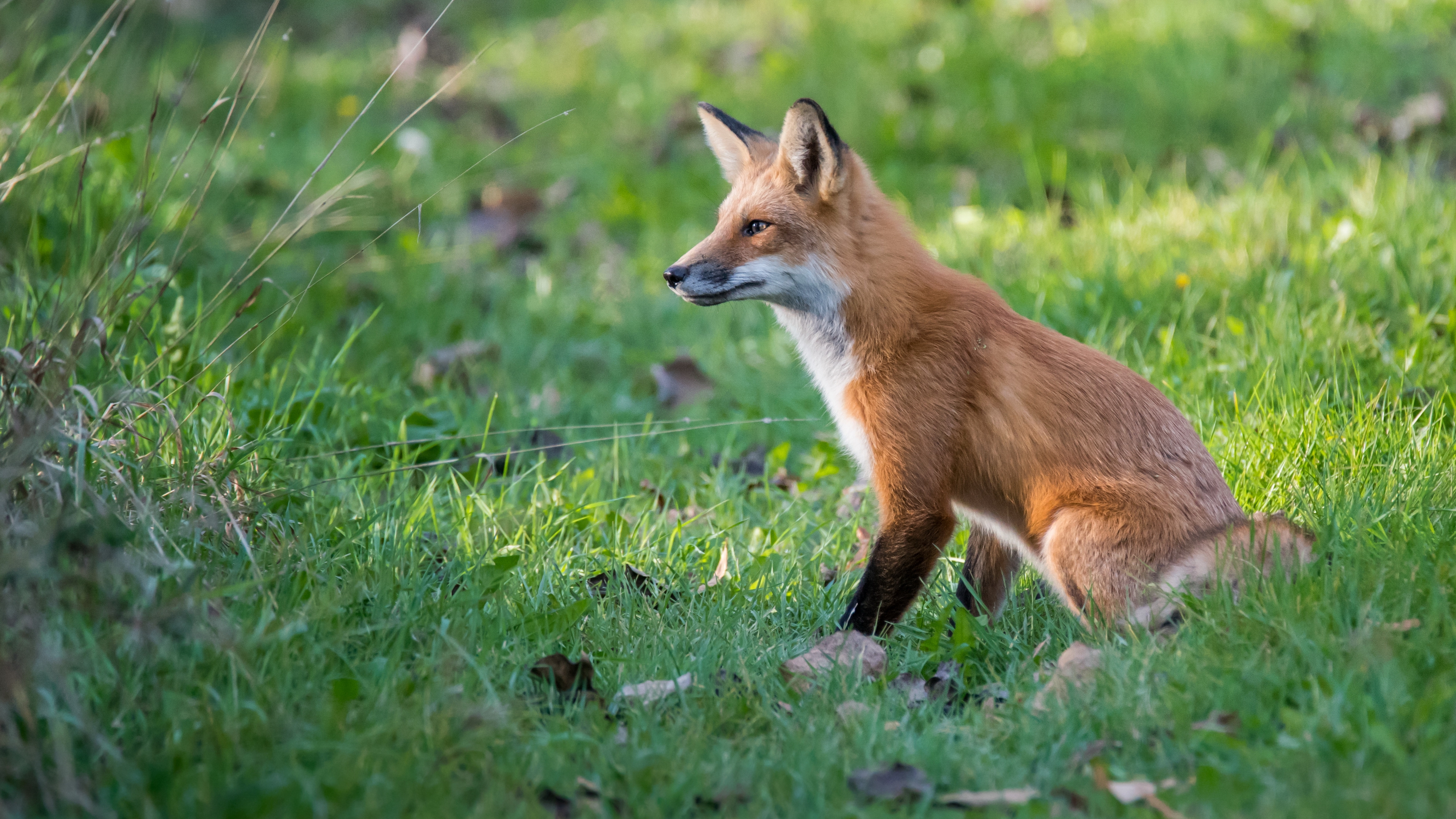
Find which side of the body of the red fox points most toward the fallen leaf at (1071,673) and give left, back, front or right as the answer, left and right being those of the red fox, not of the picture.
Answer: left

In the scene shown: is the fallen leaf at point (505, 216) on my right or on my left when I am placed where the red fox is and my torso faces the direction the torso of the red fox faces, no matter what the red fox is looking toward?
on my right

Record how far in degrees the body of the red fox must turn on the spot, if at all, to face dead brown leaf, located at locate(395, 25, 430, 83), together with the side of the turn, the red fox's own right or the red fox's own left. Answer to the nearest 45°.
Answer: approximately 45° to the red fox's own right

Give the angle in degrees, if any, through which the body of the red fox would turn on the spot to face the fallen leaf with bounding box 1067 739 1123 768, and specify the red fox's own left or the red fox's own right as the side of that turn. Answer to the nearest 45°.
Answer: approximately 90° to the red fox's own left

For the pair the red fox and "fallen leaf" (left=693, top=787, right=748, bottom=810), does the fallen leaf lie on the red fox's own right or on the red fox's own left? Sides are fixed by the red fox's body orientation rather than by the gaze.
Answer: on the red fox's own left

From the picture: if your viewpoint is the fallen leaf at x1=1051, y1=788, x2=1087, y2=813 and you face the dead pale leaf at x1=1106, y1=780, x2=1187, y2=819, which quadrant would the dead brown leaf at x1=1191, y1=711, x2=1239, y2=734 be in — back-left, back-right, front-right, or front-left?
front-left

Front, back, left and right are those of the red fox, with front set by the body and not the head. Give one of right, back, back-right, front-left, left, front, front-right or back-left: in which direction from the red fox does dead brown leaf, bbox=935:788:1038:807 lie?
left

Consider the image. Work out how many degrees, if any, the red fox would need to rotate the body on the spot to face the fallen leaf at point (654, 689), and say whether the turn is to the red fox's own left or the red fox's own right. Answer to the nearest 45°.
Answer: approximately 45° to the red fox's own left

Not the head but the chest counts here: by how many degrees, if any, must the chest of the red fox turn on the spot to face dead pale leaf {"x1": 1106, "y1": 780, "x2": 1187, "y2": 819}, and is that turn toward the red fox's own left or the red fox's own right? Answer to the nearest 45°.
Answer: approximately 90° to the red fox's own left

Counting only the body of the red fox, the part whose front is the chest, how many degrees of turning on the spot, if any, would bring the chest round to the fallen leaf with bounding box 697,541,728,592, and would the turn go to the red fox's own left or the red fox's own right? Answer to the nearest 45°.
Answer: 0° — it already faces it

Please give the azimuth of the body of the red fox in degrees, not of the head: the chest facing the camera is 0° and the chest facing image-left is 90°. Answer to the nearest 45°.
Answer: approximately 90°

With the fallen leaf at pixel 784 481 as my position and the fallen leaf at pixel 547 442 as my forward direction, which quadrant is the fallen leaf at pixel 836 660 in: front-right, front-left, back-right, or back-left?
back-left

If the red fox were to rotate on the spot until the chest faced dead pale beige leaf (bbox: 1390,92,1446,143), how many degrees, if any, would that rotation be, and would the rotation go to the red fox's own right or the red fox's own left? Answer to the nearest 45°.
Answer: approximately 135° to the red fox's own right
